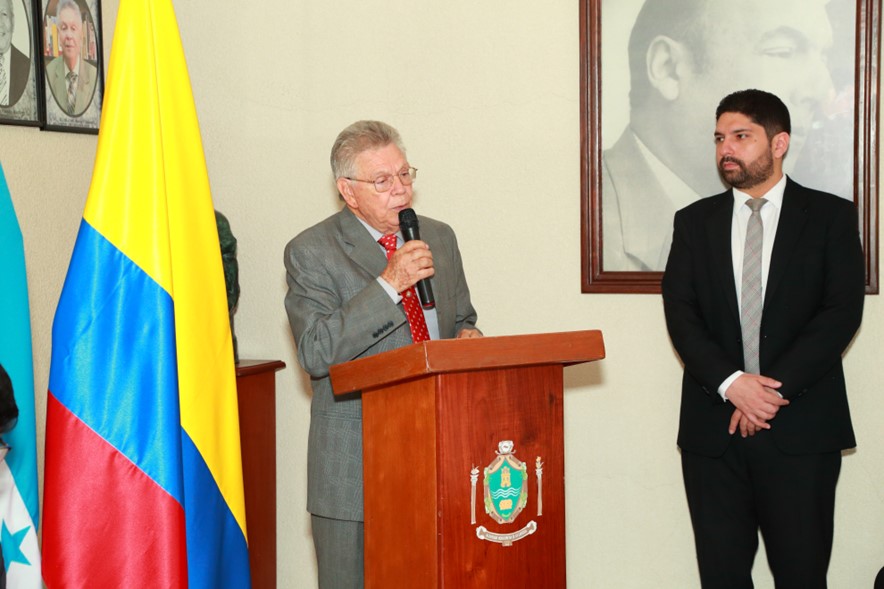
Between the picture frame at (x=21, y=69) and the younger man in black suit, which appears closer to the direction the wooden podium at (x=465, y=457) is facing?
the younger man in black suit

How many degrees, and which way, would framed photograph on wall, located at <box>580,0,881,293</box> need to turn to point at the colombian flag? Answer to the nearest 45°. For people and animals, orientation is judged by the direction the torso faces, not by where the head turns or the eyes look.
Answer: approximately 45° to its right

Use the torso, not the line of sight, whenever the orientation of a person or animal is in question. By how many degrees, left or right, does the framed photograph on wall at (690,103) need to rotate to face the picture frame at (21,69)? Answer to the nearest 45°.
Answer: approximately 45° to its right

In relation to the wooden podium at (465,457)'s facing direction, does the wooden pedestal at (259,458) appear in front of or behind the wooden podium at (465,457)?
behind

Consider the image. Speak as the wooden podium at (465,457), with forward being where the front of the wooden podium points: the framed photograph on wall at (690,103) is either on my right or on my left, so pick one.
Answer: on my left

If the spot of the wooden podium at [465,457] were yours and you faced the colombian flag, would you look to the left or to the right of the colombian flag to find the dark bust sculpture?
right

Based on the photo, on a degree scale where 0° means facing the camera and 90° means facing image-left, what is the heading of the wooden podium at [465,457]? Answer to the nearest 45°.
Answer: approximately 315°

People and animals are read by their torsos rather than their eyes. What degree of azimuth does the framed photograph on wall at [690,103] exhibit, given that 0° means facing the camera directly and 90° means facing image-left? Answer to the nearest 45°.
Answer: approximately 0°

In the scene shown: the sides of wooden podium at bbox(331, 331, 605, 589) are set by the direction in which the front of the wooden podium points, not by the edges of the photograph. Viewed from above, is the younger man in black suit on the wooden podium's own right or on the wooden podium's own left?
on the wooden podium's own left

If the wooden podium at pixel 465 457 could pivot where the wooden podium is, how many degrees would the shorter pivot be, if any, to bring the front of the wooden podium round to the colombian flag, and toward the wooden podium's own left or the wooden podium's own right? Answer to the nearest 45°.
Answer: approximately 135° to the wooden podium's own right
